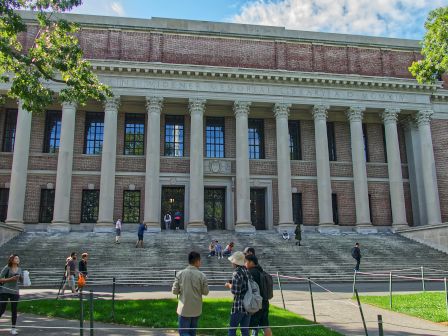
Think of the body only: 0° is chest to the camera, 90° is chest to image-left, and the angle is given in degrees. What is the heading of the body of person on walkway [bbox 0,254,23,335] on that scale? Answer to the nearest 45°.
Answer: approximately 315°

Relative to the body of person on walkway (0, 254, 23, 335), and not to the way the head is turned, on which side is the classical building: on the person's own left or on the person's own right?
on the person's own left

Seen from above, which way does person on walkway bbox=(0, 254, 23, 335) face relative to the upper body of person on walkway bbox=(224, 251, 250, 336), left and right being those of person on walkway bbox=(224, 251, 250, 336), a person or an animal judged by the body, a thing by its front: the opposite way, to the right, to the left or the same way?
the opposite way

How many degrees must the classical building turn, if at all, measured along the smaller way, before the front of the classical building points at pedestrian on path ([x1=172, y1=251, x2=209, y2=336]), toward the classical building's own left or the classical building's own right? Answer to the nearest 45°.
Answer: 0° — it already faces them
